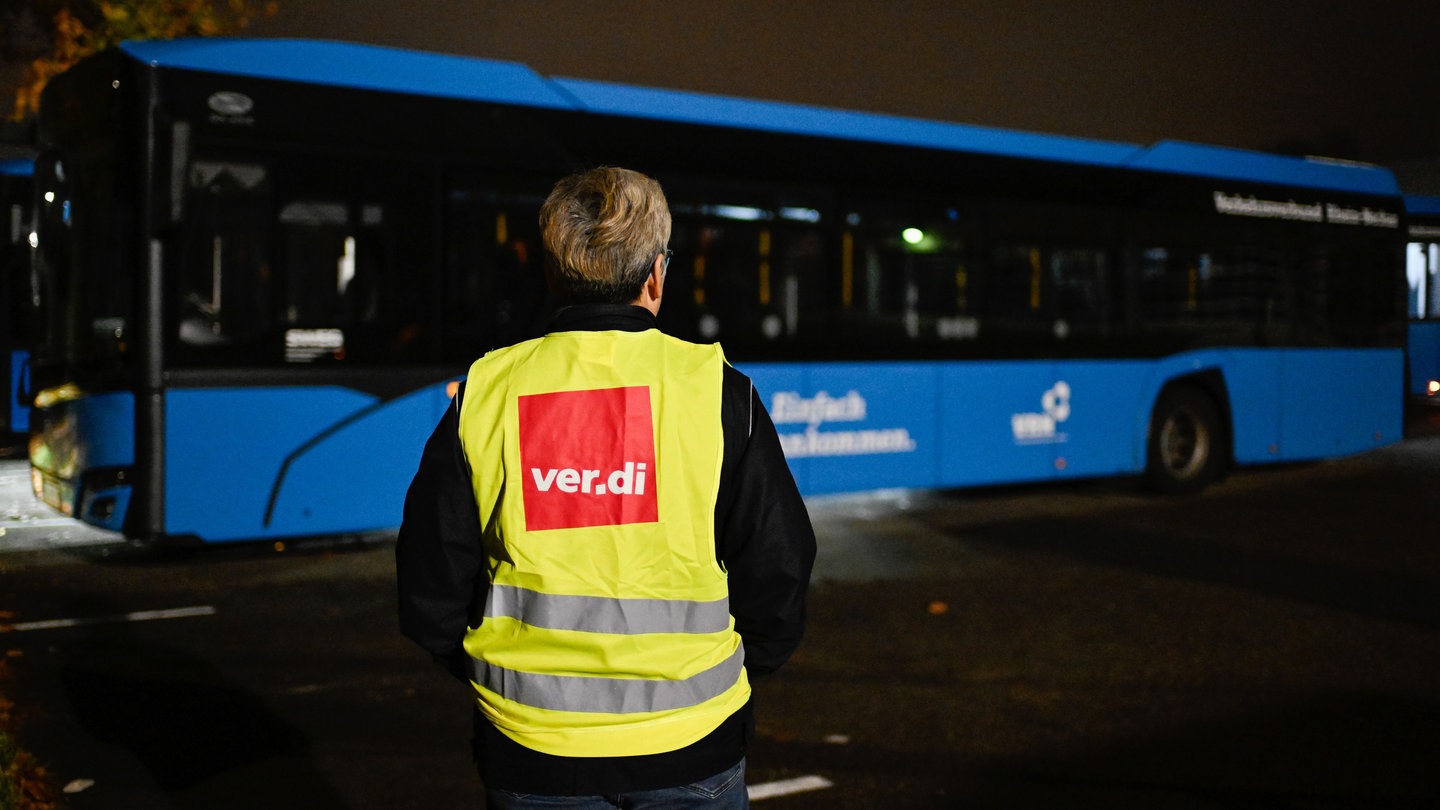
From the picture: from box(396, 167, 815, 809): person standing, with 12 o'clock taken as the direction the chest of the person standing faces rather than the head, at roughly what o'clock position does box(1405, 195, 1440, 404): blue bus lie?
The blue bus is roughly at 1 o'clock from the person standing.

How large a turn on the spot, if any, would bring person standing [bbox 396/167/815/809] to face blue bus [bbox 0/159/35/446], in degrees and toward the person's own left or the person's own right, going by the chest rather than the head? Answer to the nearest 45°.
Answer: approximately 45° to the person's own left

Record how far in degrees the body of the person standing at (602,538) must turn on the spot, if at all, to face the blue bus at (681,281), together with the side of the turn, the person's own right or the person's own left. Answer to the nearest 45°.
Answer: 0° — they already face it

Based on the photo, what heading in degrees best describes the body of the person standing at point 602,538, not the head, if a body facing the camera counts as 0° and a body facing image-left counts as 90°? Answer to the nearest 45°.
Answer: approximately 180°
